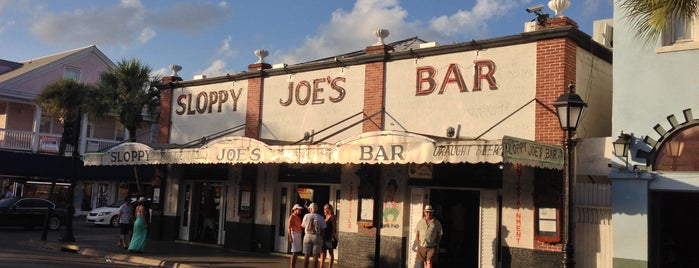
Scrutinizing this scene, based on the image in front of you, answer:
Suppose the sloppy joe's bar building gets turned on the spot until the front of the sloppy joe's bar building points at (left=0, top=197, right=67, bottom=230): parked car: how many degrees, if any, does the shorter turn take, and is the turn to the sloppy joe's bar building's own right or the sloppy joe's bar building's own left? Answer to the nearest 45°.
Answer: approximately 90° to the sloppy joe's bar building's own right

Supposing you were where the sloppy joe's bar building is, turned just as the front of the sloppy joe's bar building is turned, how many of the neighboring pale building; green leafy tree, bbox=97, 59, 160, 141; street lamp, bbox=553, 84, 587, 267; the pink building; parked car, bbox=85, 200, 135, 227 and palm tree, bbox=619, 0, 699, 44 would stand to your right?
3

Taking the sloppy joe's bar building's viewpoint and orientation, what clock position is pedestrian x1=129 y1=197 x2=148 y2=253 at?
The pedestrian is roughly at 2 o'clock from the sloppy joe's bar building.

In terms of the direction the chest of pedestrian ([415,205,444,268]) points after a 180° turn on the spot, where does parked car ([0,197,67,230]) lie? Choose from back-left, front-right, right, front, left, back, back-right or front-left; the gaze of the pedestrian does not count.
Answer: front-left

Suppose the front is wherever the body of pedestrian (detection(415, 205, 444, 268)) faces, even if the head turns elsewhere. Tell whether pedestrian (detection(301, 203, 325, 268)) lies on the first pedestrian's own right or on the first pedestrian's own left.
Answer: on the first pedestrian's own right

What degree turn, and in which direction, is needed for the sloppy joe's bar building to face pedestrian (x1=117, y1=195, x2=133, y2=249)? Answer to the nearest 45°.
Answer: approximately 90° to its right

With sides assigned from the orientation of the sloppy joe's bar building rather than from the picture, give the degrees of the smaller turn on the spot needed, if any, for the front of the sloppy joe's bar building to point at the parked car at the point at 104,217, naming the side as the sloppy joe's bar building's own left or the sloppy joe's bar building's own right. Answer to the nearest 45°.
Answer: approximately 90° to the sloppy joe's bar building's own right

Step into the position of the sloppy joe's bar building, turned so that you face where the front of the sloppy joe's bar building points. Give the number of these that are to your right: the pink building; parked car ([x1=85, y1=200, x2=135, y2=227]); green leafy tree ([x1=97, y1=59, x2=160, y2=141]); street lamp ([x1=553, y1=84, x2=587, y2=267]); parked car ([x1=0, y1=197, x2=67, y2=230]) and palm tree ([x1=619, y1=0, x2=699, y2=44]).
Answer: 4

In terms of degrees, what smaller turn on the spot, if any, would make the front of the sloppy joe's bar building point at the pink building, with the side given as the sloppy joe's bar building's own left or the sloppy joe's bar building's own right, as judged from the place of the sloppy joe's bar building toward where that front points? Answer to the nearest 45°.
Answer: approximately 90° to the sloppy joe's bar building's own right

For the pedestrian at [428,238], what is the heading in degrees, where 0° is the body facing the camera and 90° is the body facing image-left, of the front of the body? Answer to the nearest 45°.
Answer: approximately 0°

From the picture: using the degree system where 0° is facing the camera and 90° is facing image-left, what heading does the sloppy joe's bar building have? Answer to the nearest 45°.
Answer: approximately 45°
